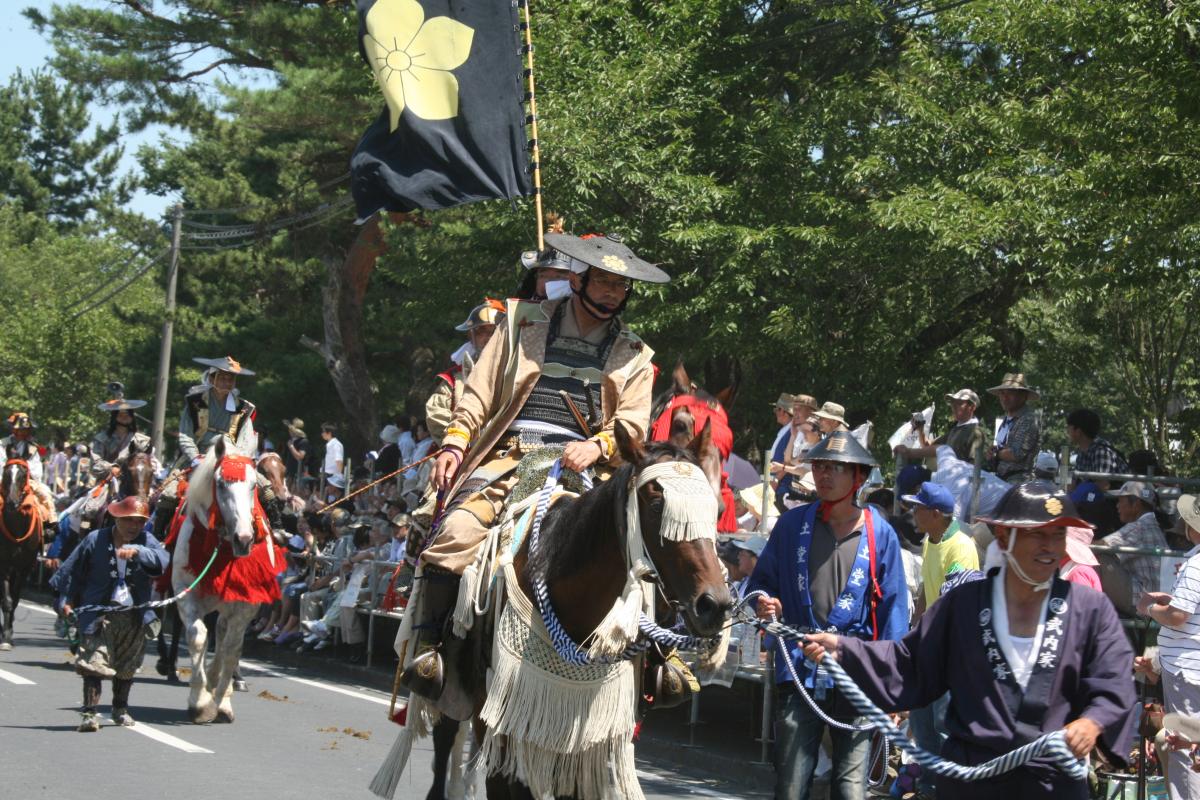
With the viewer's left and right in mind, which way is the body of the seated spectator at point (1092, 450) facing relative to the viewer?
facing to the left of the viewer

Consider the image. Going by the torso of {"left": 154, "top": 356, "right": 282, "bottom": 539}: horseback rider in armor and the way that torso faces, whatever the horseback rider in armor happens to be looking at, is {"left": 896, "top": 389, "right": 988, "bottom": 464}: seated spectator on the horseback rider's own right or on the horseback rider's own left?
on the horseback rider's own left

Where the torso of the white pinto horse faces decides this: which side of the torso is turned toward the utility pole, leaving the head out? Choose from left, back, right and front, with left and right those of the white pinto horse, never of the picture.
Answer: back

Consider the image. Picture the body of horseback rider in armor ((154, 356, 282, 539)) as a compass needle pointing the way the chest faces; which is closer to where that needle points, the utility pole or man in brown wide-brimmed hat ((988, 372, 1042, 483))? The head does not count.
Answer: the man in brown wide-brimmed hat

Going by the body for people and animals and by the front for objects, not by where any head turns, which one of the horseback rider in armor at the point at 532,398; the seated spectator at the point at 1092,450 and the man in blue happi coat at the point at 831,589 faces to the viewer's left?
the seated spectator

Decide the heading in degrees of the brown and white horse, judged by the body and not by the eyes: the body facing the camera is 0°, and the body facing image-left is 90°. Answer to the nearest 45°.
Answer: approximately 0°

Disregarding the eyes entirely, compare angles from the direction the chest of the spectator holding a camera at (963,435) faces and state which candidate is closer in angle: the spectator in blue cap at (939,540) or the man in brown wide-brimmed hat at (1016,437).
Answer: the spectator in blue cap
